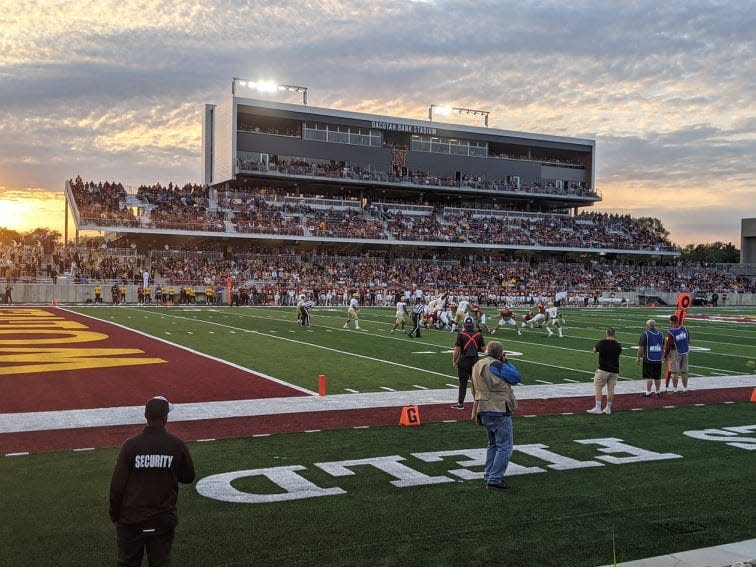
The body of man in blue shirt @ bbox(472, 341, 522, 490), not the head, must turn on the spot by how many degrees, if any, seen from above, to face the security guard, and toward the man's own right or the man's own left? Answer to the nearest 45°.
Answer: approximately 180°

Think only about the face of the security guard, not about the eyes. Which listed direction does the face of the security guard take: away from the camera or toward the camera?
away from the camera

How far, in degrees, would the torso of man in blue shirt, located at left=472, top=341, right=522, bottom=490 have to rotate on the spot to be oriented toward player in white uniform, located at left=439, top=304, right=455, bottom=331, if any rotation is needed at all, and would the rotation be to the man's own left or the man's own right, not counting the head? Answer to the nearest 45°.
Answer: approximately 45° to the man's own left

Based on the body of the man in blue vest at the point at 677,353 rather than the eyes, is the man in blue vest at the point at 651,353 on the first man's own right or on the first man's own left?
on the first man's own left

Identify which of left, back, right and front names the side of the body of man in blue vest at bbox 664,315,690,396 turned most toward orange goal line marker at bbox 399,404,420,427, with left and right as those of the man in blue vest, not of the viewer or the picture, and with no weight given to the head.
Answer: left

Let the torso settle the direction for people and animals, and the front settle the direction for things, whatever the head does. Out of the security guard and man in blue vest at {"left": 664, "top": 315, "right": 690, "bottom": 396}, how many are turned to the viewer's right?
0

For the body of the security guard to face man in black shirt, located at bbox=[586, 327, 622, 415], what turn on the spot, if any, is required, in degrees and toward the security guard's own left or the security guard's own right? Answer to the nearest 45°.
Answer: approximately 45° to the security guard's own right

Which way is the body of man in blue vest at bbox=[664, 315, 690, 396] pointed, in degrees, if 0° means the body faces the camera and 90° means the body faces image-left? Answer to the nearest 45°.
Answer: approximately 135°

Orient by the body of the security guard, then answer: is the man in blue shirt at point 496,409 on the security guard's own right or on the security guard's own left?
on the security guard's own right

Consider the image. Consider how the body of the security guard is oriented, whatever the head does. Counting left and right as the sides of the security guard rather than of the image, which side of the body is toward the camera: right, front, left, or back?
back
